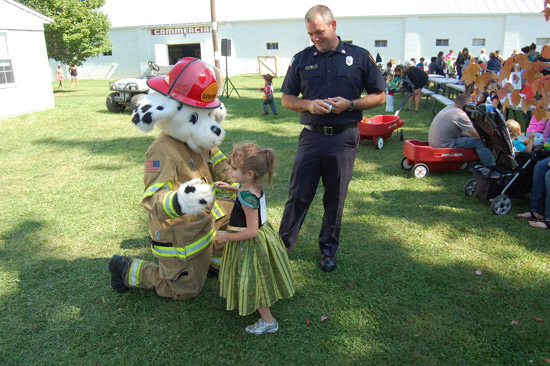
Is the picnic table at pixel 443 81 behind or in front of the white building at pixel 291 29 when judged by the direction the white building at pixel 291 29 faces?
in front

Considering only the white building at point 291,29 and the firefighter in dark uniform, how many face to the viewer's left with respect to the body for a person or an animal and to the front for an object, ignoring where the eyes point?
0

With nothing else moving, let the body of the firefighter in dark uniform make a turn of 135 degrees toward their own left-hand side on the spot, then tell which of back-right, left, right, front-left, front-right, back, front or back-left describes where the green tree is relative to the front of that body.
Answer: left

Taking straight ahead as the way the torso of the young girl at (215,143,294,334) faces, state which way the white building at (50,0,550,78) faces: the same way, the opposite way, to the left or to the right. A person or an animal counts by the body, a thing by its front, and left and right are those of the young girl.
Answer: to the left

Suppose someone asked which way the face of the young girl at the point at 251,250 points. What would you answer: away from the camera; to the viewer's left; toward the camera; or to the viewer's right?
to the viewer's left

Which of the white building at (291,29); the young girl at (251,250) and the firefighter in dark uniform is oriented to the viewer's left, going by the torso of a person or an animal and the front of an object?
the young girl

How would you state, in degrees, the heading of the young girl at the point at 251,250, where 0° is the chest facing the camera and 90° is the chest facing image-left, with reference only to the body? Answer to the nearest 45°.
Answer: approximately 90°

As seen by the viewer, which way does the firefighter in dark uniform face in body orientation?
toward the camera

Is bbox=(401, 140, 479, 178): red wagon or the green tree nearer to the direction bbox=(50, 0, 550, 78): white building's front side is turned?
the red wagon

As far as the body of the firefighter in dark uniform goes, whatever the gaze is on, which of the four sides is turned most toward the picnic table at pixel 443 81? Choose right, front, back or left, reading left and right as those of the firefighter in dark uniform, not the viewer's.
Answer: back

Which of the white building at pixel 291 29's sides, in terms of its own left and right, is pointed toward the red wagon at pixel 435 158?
front

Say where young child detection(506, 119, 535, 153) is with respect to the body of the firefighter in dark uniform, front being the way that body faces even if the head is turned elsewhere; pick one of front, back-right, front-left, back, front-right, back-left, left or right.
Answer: back-left

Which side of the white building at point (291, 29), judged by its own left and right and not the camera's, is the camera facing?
front

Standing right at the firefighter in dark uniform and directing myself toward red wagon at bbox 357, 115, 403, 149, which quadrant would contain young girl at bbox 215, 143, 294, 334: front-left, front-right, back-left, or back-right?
back-left

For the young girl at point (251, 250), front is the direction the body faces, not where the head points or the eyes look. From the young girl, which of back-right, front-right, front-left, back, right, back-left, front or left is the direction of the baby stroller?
back-right

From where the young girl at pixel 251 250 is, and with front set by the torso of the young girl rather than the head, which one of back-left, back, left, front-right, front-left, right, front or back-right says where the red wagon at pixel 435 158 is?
back-right

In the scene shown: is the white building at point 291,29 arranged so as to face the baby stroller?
yes

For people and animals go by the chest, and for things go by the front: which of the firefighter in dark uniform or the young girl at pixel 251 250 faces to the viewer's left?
the young girl

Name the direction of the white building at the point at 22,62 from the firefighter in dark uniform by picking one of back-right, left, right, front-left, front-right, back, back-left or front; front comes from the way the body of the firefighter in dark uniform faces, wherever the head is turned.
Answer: back-right

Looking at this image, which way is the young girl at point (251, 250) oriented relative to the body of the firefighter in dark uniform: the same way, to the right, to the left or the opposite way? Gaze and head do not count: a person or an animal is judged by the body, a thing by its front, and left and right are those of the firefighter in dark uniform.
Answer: to the right
